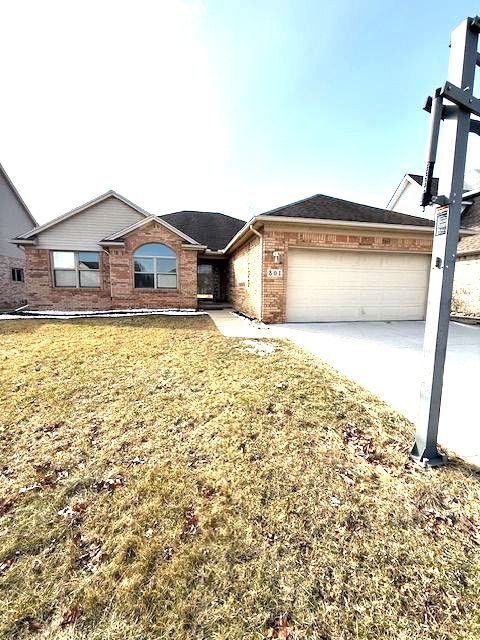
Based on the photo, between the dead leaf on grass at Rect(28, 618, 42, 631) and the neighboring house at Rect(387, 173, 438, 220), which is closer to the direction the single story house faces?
the dead leaf on grass

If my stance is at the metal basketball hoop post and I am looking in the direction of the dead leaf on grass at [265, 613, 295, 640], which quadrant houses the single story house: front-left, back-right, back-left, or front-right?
back-right

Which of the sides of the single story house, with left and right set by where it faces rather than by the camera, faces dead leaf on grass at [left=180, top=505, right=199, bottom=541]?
front

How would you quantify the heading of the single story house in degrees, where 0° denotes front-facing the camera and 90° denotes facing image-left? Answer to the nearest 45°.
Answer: approximately 0°

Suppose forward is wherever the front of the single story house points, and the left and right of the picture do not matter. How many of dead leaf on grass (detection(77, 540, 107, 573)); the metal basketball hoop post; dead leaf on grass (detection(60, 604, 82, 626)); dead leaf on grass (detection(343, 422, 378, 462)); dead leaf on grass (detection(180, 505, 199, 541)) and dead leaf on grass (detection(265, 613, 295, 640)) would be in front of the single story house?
6

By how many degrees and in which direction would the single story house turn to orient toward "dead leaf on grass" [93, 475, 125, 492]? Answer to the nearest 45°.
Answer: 0° — it already faces it

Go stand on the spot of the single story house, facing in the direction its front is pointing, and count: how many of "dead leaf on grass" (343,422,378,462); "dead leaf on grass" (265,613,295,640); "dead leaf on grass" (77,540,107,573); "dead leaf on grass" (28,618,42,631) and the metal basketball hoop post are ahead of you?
5

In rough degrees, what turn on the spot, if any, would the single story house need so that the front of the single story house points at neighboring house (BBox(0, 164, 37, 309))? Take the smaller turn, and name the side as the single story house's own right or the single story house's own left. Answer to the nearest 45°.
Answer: approximately 135° to the single story house's own right

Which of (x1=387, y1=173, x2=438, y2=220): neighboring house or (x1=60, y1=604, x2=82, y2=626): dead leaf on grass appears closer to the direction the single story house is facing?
the dead leaf on grass

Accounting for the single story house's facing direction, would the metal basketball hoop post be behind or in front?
in front

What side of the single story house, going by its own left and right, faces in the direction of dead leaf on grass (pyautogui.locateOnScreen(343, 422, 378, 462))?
front

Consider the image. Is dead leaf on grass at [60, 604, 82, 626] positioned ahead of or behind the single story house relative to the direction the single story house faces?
ahead

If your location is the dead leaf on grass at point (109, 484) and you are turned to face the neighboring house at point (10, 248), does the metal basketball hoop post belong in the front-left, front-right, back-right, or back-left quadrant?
back-right

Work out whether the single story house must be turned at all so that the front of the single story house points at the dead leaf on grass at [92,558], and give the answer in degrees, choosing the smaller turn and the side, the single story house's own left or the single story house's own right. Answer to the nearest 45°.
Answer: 0° — it already faces it
